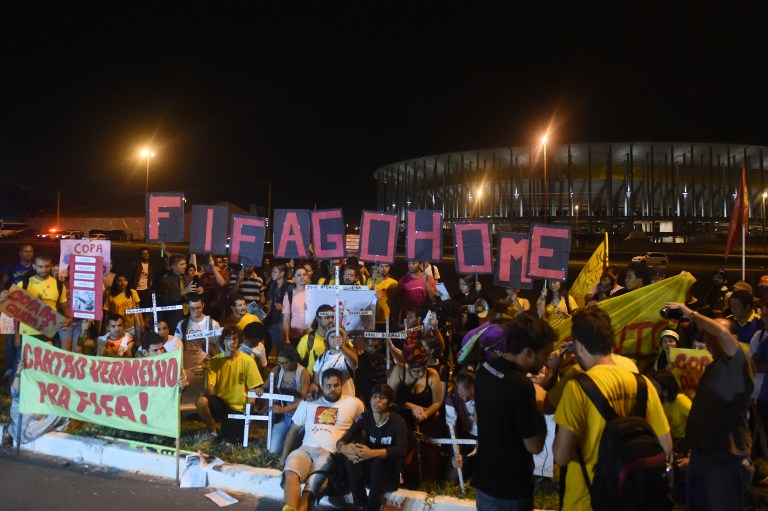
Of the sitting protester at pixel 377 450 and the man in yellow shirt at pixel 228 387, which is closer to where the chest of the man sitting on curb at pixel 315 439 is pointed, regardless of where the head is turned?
the sitting protester

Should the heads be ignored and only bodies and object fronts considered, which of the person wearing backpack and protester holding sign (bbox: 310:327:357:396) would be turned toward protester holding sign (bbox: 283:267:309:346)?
the person wearing backpack

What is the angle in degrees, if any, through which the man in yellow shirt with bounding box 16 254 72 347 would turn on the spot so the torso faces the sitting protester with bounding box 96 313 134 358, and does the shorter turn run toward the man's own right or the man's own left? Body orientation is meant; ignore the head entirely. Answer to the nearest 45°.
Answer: approximately 45° to the man's own left

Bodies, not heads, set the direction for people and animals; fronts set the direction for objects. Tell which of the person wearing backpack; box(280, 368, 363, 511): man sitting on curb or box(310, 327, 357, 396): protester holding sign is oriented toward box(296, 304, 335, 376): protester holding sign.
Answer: the person wearing backpack

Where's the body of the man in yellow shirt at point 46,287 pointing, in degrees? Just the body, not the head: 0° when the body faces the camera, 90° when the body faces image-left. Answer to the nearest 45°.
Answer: approximately 0°

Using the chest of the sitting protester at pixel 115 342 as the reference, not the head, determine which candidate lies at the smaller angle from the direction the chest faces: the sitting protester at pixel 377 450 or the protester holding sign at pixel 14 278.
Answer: the sitting protester

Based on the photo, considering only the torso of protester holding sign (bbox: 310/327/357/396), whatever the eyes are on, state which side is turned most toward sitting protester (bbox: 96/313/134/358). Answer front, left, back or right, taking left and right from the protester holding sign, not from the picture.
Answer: right

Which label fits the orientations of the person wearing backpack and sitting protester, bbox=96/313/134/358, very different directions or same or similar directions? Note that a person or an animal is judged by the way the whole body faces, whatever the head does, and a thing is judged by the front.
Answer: very different directions

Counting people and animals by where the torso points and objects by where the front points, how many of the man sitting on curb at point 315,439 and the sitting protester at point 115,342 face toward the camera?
2

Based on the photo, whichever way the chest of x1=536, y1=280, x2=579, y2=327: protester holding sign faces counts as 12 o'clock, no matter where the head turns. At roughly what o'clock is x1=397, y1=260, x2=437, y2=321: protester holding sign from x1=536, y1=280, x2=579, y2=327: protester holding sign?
x1=397, y1=260, x2=437, y2=321: protester holding sign is roughly at 3 o'clock from x1=536, y1=280, x2=579, y2=327: protester holding sign.

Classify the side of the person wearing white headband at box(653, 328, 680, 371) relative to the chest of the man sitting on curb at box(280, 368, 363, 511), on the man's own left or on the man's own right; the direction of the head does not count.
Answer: on the man's own left

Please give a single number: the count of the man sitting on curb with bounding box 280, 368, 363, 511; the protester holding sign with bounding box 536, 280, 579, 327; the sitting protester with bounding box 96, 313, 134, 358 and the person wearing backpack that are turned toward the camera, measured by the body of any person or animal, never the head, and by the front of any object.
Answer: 3

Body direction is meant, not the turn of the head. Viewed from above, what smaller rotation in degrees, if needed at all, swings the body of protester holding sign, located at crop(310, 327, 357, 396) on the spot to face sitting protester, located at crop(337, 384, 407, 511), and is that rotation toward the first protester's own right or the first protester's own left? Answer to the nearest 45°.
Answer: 0° — they already face them
